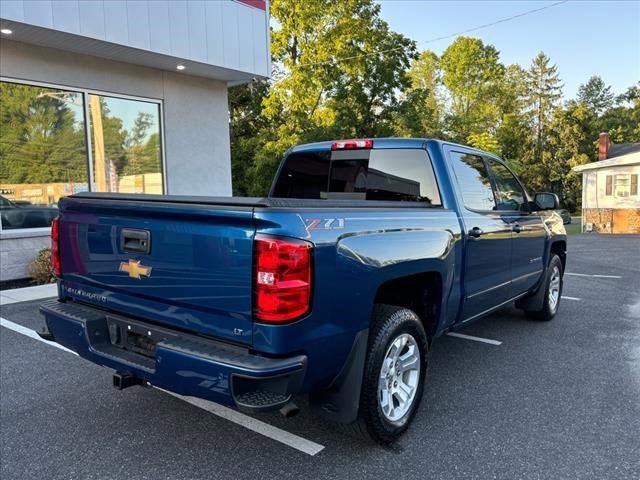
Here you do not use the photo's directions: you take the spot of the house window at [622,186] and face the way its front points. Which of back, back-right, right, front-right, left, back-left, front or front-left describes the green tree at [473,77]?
back-right

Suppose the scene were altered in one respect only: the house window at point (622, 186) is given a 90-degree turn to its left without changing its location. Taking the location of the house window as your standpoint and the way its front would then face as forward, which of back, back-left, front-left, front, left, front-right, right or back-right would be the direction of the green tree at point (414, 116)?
back-right

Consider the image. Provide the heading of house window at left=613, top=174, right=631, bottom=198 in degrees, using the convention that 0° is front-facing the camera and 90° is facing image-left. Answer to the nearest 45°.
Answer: approximately 0°

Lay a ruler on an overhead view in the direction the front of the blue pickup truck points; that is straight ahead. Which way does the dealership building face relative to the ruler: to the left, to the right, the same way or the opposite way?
to the right

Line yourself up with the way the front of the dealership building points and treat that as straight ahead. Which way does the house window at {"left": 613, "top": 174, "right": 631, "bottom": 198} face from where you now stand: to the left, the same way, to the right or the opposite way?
to the right

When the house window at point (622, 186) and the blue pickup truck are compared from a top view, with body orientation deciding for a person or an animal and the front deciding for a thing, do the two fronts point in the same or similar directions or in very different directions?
very different directions

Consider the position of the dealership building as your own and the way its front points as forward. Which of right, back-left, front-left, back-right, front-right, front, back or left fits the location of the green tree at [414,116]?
left

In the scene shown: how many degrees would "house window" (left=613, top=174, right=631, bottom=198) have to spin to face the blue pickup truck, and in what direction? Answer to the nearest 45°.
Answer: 0° — it already faces it

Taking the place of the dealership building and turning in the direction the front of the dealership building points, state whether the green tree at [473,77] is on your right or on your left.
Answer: on your left

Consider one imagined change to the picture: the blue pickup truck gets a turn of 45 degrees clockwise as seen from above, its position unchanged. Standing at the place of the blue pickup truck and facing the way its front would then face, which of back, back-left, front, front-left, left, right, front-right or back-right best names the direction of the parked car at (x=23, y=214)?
back-left

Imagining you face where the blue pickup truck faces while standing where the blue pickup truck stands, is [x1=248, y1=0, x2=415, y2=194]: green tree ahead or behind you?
ahead

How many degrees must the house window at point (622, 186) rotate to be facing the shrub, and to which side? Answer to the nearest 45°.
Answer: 0° — it already faces it

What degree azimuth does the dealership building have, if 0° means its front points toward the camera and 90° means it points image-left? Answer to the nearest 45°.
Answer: approximately 315°

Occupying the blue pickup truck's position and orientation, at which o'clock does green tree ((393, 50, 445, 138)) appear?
The green tree is roughly at 11 o'clock from the blue pickup truck.

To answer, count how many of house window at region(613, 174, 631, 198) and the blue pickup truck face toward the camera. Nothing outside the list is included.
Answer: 1

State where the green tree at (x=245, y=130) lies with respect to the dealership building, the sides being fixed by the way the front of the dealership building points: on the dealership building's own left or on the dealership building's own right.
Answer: on the dealership building's own left
